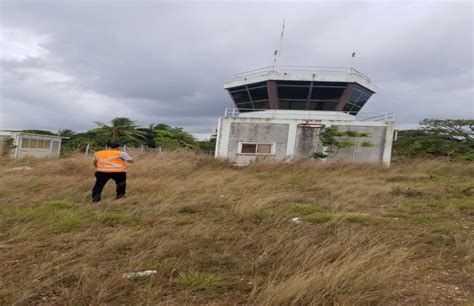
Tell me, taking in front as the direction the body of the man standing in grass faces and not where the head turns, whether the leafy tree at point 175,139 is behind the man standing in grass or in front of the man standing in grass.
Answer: in front

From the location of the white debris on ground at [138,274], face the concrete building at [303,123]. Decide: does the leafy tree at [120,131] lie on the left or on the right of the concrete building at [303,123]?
left

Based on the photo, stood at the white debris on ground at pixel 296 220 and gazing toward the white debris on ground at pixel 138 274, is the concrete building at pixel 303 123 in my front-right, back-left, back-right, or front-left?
back-right

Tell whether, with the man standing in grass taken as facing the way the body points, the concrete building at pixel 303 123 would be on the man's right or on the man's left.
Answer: on the man's right

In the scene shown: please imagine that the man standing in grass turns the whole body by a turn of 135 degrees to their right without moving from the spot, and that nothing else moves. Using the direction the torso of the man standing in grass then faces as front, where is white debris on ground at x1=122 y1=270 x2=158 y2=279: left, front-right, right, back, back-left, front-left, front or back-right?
front-right

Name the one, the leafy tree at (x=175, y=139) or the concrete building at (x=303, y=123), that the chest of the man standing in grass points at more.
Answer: the leafy tree

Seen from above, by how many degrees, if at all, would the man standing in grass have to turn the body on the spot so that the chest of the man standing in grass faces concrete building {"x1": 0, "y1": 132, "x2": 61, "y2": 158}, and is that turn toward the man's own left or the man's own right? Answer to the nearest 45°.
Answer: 0° — they already face it

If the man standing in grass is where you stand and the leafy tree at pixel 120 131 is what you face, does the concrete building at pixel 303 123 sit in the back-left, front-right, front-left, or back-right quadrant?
front-right

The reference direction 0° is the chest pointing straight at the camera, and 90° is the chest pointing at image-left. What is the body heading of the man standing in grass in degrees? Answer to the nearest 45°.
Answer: approximately 180°

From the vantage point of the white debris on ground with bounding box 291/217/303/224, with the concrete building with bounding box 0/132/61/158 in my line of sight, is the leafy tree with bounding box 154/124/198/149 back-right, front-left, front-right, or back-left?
front-right

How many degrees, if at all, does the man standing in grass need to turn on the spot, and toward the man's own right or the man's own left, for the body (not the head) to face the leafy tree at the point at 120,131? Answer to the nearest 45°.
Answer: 0° — they already face it

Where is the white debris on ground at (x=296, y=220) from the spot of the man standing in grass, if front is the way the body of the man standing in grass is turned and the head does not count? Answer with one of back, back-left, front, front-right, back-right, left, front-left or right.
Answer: back-right
